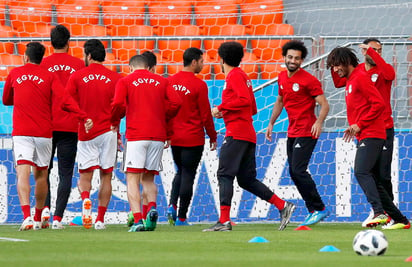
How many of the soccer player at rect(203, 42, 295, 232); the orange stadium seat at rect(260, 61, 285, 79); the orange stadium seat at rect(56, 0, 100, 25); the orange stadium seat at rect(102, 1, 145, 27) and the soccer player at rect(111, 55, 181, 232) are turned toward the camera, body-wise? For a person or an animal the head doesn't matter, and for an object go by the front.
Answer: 3

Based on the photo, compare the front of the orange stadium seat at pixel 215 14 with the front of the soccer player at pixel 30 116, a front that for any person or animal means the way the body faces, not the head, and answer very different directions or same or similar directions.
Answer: very different directions

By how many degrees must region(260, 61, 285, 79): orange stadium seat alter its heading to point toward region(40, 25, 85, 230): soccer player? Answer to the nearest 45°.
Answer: approximately 45° to its right

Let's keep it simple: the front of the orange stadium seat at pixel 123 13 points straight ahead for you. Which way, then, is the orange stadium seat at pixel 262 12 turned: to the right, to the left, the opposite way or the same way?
the same way

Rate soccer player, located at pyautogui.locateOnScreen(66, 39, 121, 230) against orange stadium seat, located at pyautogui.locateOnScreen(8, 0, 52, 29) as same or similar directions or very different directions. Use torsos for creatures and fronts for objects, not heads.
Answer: very different directions

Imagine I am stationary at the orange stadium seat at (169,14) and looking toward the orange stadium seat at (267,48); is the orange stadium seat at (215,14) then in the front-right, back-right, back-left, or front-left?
front-left

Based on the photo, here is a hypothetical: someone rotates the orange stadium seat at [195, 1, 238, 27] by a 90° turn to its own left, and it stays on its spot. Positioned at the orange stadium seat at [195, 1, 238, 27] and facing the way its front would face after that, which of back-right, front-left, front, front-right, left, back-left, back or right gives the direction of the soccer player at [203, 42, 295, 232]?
right

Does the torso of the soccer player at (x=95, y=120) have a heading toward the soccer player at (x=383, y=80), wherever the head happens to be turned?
no

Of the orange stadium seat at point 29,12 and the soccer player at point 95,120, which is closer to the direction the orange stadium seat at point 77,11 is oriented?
the soccer player

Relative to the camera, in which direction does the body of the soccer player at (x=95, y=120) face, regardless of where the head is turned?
away from the camera

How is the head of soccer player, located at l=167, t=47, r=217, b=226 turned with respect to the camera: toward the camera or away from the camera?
away from the camera

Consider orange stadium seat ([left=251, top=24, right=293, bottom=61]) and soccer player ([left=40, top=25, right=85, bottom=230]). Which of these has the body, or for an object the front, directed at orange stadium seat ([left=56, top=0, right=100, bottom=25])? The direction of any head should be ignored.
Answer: the soccer player

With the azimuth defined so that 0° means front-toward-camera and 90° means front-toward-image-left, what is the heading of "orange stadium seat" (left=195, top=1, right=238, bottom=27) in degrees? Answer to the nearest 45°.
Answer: approximately 0°

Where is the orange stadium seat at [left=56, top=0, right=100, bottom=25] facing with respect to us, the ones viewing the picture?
facing the viewer

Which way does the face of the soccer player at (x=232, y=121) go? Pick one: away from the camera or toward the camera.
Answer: away from the camera

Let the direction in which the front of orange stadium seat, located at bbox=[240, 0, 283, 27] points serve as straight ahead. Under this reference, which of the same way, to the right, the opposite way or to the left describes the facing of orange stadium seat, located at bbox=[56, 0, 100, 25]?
the same way

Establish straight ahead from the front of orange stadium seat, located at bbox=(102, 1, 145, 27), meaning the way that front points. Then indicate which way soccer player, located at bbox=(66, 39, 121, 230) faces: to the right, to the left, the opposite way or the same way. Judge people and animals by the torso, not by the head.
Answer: the opposite way

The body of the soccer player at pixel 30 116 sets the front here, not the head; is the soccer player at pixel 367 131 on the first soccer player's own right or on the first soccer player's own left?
on the first soccer player's own right

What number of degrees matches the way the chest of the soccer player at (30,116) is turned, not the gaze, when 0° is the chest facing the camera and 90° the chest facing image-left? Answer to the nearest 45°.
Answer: approximately 180°

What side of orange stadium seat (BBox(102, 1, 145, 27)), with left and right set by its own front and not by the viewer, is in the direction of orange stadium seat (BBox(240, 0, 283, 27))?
left

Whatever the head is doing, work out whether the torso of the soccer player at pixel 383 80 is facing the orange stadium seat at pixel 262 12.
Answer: no

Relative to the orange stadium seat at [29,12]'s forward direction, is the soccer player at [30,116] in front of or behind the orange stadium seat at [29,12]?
in front

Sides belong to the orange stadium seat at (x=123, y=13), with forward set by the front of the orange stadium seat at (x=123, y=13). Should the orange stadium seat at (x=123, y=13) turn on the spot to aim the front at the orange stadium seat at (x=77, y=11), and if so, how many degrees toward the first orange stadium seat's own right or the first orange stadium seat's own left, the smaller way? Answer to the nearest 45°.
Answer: approximately 90° to the first orange stadium seat's own right
